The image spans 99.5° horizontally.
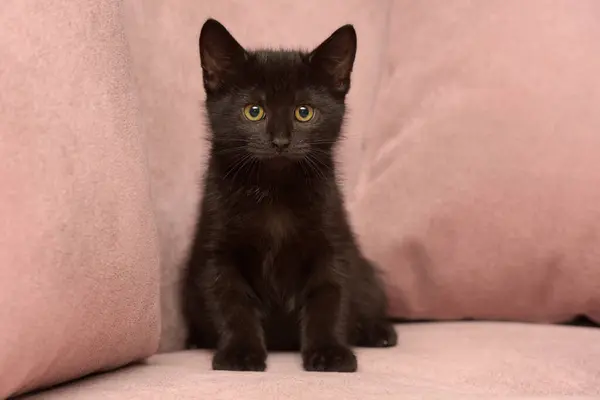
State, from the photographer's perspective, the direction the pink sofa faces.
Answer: facing the viewer
